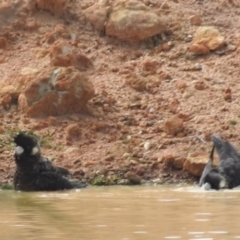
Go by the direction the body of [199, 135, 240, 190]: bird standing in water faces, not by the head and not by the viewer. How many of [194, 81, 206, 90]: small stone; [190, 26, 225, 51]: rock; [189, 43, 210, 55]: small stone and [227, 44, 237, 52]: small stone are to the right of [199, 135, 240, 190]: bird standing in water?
4

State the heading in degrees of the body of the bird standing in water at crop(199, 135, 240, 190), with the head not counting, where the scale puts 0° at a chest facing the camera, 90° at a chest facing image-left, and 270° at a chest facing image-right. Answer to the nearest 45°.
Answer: approximately 90°

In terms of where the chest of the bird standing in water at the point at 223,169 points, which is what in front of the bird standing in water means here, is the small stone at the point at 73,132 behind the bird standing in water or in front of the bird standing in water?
in front

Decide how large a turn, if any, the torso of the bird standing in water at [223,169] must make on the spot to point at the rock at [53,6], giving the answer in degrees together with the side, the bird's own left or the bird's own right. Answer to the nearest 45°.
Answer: approximately 45° to the bird's own right

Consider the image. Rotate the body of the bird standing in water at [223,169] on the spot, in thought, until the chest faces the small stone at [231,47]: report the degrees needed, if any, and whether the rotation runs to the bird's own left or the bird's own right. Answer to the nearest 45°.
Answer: approximately 90° to the bird's own right

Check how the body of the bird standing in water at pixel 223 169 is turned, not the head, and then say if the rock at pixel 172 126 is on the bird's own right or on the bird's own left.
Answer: on the bird's own right

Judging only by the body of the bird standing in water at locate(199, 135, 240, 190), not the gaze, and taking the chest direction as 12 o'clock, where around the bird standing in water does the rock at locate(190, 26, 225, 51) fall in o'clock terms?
The rock is roughly at 3 o'clock from the bird standing in water.

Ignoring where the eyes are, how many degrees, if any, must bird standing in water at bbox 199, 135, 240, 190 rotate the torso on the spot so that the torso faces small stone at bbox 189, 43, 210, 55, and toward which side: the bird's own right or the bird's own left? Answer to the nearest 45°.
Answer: approximately 90° to the bird's own right

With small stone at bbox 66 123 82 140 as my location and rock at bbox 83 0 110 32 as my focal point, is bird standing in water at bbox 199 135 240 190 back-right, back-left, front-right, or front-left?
back-right

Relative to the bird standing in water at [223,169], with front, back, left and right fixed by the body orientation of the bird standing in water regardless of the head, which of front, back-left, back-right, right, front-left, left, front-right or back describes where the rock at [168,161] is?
front-right

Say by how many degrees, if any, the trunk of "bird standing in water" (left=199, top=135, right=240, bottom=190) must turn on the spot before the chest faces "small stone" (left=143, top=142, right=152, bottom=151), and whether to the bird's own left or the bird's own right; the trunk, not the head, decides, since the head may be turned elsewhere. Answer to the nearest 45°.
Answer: approximately 45° to the bird's own right

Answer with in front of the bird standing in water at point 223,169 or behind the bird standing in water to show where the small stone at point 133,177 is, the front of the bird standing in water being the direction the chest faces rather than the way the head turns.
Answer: in front

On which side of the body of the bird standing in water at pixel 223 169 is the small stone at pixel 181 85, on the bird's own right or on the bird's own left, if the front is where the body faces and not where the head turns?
on the bird's own right
